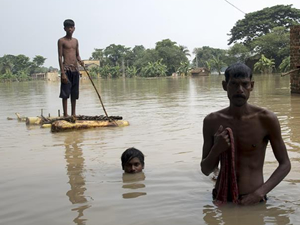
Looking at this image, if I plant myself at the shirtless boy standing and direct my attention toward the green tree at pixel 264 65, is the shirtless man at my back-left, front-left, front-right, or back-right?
back-right

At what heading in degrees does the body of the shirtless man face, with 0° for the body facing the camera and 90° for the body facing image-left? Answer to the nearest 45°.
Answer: approximately 0°

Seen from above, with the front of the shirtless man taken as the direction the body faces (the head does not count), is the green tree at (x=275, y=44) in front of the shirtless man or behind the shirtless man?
behind

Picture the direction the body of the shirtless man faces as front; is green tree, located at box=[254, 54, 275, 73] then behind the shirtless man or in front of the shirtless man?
behind

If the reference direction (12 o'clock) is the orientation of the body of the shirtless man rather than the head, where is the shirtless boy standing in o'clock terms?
The shirtless boy standing is roughly at 5 o'clock from the shirtless man.

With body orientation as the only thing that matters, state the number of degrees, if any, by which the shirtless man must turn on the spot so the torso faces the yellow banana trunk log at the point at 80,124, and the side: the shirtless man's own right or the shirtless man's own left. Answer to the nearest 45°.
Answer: approximately 135° to the shirtless man's own right
